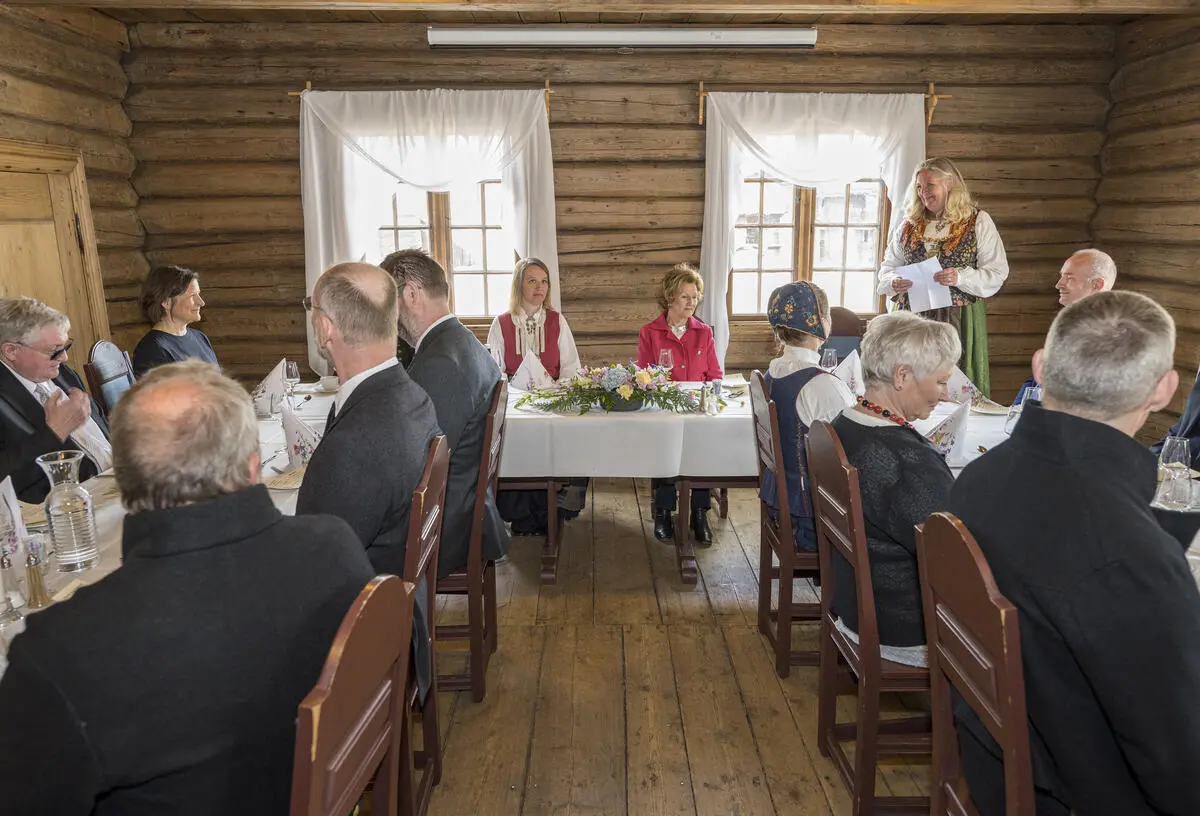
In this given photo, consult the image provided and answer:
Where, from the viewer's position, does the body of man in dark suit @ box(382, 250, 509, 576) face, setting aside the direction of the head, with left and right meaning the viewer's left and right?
facing away from the viewer and to the left of the viewer

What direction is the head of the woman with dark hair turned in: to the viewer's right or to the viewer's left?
to the viewer's right

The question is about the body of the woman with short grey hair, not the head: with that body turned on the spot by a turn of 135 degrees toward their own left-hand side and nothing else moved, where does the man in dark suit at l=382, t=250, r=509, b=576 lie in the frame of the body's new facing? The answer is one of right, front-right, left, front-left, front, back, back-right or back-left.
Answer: front-left

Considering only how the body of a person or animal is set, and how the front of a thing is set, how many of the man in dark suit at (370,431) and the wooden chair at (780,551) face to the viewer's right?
1

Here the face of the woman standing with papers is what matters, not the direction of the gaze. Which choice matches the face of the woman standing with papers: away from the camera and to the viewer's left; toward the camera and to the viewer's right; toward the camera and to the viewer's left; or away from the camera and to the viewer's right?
toward the camera and to the viewer's left

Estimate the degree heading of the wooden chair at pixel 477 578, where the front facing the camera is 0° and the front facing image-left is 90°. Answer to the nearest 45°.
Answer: approximately 90°

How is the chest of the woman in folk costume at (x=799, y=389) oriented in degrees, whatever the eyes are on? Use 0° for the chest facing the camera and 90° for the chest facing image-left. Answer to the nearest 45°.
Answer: approximately 225°

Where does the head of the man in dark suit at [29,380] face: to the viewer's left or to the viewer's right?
to the viewer's right

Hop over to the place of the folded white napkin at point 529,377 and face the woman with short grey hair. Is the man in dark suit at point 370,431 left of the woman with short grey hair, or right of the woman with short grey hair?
right

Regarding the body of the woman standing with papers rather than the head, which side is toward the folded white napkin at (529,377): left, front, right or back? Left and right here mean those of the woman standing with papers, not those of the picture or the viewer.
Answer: front

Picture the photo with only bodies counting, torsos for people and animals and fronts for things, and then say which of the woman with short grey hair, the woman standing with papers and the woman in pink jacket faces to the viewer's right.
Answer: the woman with short grey hair

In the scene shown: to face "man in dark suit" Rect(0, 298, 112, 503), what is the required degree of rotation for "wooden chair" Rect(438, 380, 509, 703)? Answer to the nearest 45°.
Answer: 0° — it already faces them

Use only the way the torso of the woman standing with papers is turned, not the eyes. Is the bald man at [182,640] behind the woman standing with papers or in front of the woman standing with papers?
in front

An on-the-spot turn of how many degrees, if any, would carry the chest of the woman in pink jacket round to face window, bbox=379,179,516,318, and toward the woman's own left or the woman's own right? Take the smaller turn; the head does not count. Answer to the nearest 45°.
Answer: approximately 135° to the woman's own right
